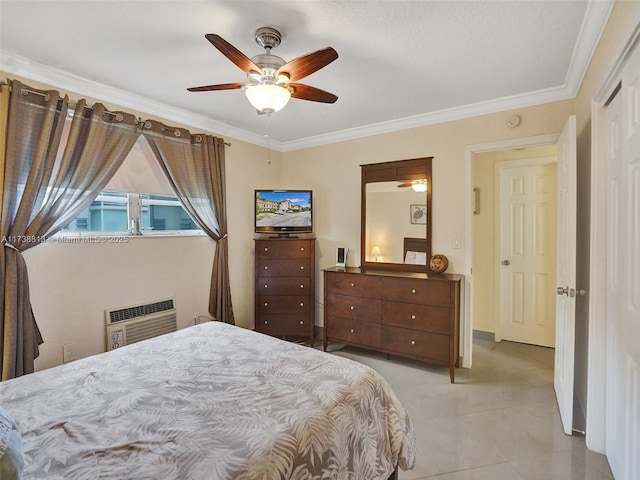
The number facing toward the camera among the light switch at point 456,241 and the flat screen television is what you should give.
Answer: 2

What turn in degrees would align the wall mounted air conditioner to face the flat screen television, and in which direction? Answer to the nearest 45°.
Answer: approximately 45° to its left

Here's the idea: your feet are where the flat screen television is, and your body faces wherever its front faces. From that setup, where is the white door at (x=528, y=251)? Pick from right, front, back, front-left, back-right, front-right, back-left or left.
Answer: left

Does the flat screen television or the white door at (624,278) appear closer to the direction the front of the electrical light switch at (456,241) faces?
the white door

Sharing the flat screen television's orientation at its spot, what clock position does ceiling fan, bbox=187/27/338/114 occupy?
The ceiling fan is roughly at 12 o'clock from the flat screen television.

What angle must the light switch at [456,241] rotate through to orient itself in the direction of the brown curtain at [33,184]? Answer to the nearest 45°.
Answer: approximately 45° to its right

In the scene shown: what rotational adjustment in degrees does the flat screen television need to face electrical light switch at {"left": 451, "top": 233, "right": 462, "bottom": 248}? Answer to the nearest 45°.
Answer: approximately 45° to its left

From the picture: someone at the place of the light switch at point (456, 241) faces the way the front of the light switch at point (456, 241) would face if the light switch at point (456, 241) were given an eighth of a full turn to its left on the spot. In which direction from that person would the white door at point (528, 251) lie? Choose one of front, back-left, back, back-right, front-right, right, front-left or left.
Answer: left

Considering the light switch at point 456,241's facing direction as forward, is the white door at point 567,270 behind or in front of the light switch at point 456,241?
in front

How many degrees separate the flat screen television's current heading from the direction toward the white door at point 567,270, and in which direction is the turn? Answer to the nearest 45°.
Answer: approximately 45° to its left

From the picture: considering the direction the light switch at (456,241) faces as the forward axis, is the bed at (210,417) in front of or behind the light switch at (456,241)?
in front

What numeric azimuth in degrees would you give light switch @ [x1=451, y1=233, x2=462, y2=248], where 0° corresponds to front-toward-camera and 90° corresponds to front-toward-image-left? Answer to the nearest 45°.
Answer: approximately 0°

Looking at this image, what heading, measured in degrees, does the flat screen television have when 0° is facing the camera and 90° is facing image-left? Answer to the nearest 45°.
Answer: approximately 0°
